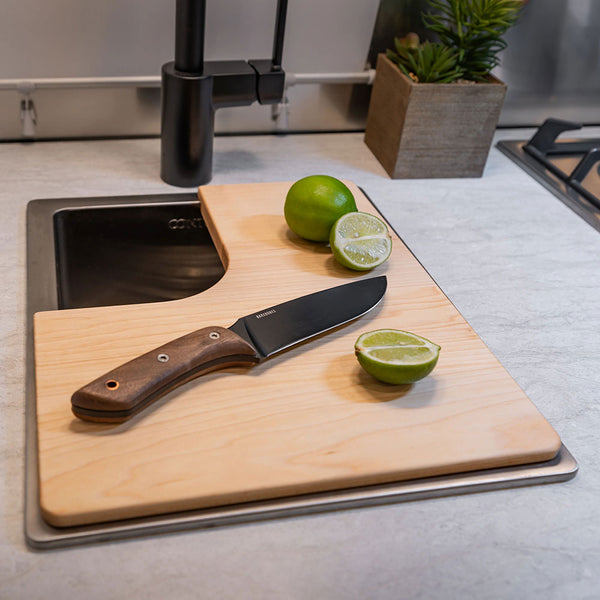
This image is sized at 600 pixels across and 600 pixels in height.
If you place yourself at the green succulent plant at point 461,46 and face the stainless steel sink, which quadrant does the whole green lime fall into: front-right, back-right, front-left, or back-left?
front-left

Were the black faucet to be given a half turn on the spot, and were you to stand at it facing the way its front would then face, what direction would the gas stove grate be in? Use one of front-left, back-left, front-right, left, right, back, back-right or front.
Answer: right

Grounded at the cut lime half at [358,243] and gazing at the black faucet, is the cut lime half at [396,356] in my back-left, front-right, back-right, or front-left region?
back-left

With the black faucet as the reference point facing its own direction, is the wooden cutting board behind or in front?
in front

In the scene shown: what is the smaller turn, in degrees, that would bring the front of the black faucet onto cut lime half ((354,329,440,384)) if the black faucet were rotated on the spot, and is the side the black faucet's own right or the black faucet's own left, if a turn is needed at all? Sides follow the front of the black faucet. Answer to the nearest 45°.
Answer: approximately 45° to the black faucet's own left

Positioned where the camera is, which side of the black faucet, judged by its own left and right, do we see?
front
